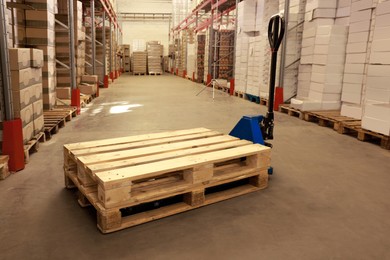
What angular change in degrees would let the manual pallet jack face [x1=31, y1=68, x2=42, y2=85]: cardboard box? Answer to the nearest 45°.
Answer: approximately 45° to its right

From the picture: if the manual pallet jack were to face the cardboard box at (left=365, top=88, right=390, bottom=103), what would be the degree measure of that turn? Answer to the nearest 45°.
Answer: approximately 180°

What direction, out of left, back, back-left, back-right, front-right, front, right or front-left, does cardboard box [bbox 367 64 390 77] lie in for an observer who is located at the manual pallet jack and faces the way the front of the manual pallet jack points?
back

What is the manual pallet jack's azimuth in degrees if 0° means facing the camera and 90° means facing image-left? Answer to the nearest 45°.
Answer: approximately 45°

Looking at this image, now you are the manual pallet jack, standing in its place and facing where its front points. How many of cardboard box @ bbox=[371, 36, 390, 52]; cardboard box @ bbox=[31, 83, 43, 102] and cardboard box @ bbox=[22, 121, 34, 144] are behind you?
1

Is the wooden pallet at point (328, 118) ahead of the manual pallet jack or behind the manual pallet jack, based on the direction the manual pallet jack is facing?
behind

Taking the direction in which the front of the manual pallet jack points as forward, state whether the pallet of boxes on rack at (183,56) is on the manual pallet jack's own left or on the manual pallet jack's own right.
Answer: on the manual pallet jack's own right

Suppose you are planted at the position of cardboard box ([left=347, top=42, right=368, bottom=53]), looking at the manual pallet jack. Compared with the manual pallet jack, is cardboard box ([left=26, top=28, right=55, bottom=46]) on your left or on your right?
right

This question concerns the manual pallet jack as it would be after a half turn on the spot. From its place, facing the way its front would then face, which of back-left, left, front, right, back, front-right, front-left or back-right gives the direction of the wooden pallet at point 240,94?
front-left

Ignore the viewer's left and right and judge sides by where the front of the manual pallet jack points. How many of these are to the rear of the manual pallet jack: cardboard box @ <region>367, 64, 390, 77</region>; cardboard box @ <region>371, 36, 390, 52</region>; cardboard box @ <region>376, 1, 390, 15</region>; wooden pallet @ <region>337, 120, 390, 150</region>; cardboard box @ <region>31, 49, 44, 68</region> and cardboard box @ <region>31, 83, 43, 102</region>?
4

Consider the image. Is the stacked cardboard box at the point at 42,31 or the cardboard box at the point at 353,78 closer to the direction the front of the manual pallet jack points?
the stacked cardboard box

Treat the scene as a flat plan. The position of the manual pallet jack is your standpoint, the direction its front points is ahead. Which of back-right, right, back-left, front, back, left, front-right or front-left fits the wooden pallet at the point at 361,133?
back

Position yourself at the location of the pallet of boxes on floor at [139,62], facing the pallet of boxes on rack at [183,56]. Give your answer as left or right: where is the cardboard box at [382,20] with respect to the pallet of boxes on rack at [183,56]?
right

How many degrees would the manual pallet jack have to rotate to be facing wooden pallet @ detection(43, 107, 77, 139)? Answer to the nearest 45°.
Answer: approximately 90° to its right
